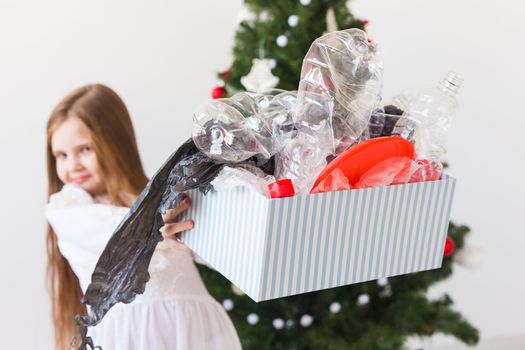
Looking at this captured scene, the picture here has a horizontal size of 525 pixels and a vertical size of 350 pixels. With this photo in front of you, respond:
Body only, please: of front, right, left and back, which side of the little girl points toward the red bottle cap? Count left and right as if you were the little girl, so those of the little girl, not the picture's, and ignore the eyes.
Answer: front

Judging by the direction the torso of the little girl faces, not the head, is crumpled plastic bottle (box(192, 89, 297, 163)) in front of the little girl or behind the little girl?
in front

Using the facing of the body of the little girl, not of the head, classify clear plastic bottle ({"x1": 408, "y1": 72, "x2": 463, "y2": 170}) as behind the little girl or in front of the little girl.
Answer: in front

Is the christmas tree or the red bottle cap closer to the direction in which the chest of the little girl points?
the red bottle cap

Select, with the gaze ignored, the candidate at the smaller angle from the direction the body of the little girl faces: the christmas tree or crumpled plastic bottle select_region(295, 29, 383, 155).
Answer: the crumpled plastic bottle

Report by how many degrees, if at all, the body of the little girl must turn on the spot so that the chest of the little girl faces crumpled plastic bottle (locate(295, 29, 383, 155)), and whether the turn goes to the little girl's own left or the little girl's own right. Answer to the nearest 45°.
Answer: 0° — they already face it

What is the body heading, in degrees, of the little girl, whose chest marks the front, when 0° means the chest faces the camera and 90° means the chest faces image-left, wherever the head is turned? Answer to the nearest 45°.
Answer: approximately 315°
